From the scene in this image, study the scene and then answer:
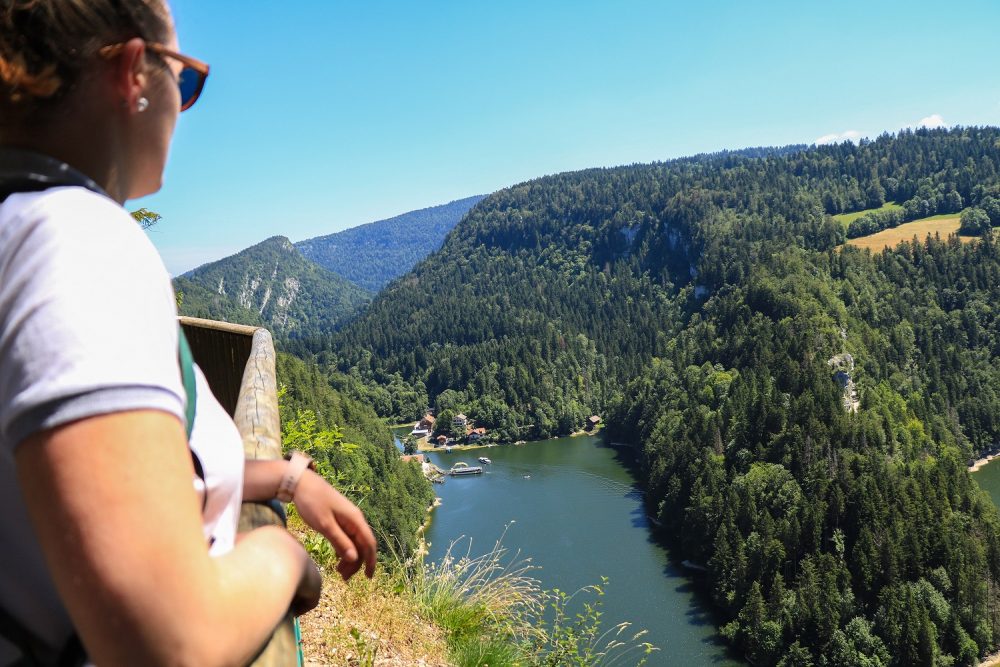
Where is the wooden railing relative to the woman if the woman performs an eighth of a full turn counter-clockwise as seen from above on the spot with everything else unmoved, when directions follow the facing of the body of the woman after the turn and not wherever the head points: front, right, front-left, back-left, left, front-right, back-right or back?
front

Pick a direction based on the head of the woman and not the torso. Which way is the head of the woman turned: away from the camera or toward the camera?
away from the camera

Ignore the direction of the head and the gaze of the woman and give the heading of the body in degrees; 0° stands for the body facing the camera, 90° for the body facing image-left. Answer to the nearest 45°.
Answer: approximately 225°
